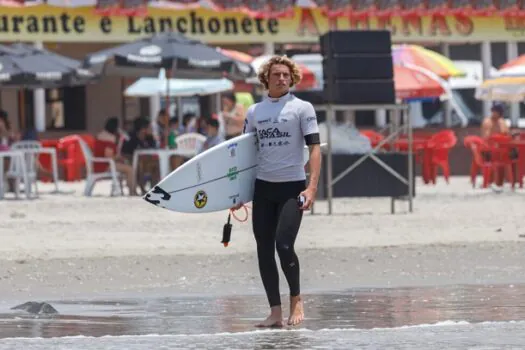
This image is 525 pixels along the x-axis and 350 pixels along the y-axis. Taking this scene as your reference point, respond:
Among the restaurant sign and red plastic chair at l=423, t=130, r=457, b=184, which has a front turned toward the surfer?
the restaurant sign

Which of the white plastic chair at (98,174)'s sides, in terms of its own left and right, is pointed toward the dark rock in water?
right

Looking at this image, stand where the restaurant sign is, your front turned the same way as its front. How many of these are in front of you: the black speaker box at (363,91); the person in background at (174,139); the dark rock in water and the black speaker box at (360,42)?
4

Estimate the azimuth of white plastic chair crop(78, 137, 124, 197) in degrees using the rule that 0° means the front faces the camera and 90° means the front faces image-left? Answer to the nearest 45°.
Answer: approximately 270°

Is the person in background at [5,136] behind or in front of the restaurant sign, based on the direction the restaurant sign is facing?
in front

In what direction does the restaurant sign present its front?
toward the camera

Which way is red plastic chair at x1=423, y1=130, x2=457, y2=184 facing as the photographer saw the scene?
facing away from the viewer and to the left of the viewer

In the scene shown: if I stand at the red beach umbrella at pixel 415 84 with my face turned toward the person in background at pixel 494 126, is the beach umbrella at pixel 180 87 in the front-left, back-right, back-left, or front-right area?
back-right

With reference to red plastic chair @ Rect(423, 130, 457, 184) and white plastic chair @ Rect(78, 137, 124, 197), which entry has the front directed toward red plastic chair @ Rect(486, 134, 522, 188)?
the white plastic chair

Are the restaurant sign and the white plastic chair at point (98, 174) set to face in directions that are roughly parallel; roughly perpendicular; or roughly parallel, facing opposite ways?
roughly perpendicular

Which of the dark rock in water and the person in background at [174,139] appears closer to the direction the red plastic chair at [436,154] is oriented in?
the person in background

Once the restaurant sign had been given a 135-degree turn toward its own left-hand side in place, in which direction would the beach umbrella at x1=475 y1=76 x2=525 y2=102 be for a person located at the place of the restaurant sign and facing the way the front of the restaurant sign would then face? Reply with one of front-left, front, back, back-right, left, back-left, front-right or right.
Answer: right

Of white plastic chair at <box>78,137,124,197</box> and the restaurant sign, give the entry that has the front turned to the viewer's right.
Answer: the white plastic chair

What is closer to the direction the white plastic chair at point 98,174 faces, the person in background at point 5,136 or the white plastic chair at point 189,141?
the white plastic chair

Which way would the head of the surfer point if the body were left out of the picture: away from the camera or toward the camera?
toward the camera

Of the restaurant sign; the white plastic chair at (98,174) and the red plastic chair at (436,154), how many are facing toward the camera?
1
